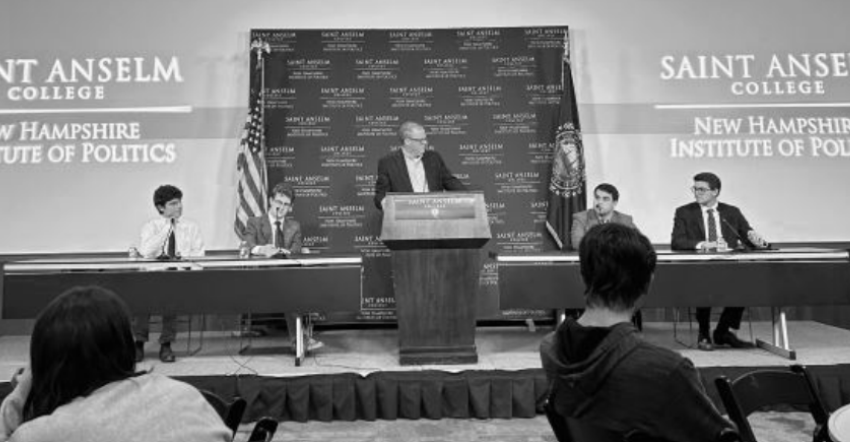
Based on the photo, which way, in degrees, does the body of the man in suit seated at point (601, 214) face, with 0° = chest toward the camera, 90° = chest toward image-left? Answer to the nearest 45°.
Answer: approximately 0°

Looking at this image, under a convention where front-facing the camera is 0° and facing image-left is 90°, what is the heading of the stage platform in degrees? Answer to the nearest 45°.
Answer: approximately 0°

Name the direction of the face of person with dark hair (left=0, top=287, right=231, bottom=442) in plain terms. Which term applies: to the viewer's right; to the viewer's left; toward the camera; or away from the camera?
away from the camera

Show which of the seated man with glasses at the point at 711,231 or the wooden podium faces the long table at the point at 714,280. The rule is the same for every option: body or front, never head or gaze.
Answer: the seated man with glasses

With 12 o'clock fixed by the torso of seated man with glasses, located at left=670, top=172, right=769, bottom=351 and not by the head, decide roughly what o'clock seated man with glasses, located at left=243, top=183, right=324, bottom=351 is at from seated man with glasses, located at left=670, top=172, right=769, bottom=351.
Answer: seated man with glasses, located at left=243, top=183, right=324, bottom=351 is roughly at 2 o'clock from seated man with glasses, located at left=670, top=172, right=769, bottom=351.

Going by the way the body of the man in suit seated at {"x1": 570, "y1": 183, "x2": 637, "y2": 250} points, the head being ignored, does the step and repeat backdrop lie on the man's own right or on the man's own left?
on the man's own right

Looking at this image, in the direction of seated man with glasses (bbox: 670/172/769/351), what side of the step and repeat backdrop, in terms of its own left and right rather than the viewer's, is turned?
left

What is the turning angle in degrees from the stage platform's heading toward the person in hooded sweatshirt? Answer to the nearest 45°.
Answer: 0° — it already faces them

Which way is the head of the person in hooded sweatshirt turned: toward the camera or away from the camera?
away from the camera

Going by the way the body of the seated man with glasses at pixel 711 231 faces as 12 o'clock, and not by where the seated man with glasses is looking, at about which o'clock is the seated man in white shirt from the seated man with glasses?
The seated man in white shirt is roughly at 2 o'clock from the seated man with glasses.

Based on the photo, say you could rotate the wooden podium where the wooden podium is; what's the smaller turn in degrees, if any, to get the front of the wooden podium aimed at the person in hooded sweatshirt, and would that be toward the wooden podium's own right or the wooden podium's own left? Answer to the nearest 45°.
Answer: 0° — it already faces them
